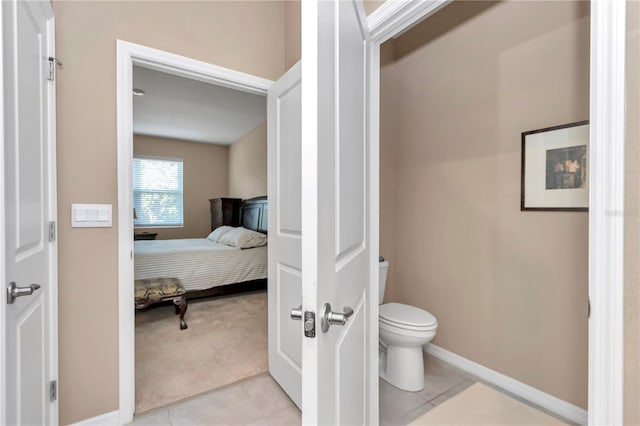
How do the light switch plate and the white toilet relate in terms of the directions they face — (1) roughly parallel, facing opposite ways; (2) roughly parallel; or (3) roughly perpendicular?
roughly parallel

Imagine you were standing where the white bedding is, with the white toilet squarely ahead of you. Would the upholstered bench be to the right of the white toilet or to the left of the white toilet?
right

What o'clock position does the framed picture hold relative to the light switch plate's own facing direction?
The framed picture is roughly at 10 o'clock from the light switch plate.

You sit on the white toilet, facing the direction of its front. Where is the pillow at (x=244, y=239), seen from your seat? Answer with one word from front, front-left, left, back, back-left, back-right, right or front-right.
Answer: back

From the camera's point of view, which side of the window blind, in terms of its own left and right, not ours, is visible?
front

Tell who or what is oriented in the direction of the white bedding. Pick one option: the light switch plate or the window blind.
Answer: the window blind

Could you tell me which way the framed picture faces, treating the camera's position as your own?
facing the viewer and to the left of the viewer

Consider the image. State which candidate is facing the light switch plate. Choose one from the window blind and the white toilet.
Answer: the window blind

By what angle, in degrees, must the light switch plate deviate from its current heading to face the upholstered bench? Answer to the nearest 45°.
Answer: approximately 180°

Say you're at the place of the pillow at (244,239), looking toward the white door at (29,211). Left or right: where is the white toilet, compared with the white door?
left

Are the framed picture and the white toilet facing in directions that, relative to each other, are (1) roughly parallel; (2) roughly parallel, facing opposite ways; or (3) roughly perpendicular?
roughly perpendicular

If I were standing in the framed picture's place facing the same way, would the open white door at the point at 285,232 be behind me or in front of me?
in front

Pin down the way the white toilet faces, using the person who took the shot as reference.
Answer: facing the viewer and to the right of the viewer
